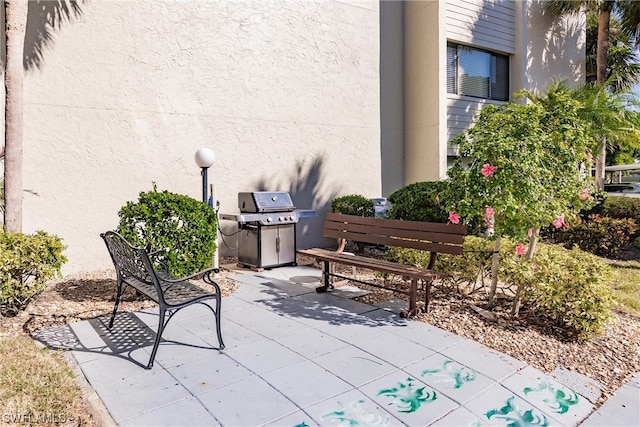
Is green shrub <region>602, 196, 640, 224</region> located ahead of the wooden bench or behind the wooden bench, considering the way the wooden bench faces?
behind

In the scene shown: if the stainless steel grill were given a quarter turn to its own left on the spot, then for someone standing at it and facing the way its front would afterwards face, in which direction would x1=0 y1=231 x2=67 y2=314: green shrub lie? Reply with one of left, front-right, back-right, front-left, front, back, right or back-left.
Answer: back

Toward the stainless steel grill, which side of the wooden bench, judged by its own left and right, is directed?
right

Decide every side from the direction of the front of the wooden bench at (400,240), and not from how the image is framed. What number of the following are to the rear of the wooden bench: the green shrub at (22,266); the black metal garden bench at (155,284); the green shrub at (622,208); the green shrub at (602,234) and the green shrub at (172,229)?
2

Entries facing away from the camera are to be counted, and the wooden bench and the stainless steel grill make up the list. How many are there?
0

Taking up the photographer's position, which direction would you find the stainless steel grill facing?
facing the viewer and to the right of the viewer

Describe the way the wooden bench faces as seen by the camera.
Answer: facing the viewer and to the left of the viewer

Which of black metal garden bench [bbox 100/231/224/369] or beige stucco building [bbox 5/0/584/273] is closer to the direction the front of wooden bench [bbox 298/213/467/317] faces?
the black metal garden bench
